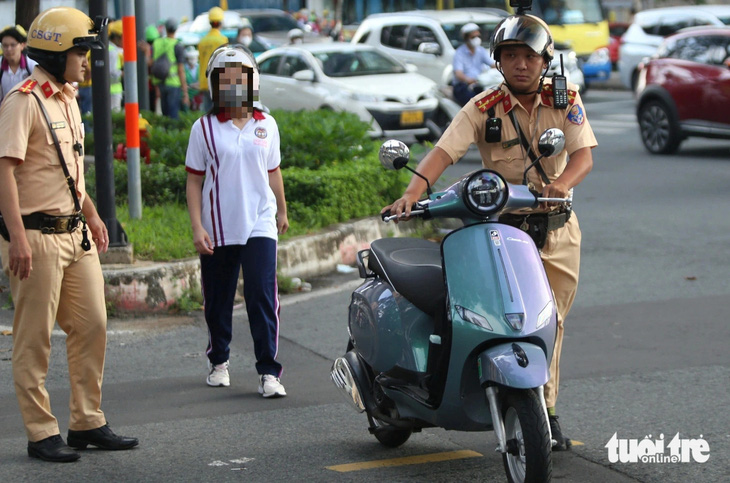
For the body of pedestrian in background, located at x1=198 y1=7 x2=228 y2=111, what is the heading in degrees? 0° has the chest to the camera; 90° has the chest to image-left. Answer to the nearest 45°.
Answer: approximately 180°

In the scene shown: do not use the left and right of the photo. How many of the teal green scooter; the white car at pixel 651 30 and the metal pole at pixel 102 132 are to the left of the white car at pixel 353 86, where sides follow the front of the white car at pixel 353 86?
1

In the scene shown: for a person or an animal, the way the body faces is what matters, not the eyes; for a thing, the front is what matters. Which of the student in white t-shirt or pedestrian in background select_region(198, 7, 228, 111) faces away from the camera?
the pedestrian in background

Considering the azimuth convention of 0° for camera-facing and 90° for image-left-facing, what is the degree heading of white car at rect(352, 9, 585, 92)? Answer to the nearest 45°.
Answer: approximately 315°

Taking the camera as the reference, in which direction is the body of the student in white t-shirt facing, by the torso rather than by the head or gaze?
toward the camera

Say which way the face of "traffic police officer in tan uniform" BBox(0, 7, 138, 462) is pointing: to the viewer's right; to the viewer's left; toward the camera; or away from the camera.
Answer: to the viewer's right

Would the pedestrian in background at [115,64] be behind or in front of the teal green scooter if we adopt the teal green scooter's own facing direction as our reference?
behind

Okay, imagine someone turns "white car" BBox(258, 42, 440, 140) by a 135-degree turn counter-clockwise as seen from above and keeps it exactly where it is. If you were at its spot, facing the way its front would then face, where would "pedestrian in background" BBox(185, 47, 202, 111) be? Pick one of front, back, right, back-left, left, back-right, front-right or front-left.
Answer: front-left

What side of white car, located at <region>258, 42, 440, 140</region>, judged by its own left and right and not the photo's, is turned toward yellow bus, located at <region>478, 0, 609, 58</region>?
left

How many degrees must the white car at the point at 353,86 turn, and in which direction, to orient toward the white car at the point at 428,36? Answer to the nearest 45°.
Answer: approximately 135° to its left

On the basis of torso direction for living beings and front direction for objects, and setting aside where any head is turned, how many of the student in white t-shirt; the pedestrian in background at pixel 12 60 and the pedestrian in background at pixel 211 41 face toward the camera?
2

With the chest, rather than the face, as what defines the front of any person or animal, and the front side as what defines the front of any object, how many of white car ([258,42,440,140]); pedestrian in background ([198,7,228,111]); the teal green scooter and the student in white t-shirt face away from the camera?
1

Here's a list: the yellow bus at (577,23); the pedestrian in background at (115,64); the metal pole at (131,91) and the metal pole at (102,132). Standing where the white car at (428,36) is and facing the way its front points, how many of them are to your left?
1

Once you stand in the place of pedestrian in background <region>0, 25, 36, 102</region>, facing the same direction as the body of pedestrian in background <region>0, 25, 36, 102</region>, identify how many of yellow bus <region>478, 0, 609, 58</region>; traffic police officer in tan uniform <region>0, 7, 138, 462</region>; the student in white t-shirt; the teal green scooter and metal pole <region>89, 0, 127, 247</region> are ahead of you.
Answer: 4

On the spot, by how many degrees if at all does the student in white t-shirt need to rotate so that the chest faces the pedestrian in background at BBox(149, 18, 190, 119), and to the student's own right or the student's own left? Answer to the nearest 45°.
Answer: approximately 180°

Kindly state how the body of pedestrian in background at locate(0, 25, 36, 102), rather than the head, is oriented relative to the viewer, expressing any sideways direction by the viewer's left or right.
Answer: facing the viewer

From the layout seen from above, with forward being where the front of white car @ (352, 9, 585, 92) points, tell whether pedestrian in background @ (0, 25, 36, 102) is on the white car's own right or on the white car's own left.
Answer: on the white car's own right

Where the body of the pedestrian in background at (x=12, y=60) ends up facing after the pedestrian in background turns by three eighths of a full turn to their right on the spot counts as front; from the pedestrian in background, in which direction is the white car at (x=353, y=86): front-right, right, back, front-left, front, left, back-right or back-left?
right

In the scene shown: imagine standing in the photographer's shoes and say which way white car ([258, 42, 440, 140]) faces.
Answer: facing the viewer and to the right of the viewer

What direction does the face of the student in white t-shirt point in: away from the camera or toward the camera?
toward the camera
